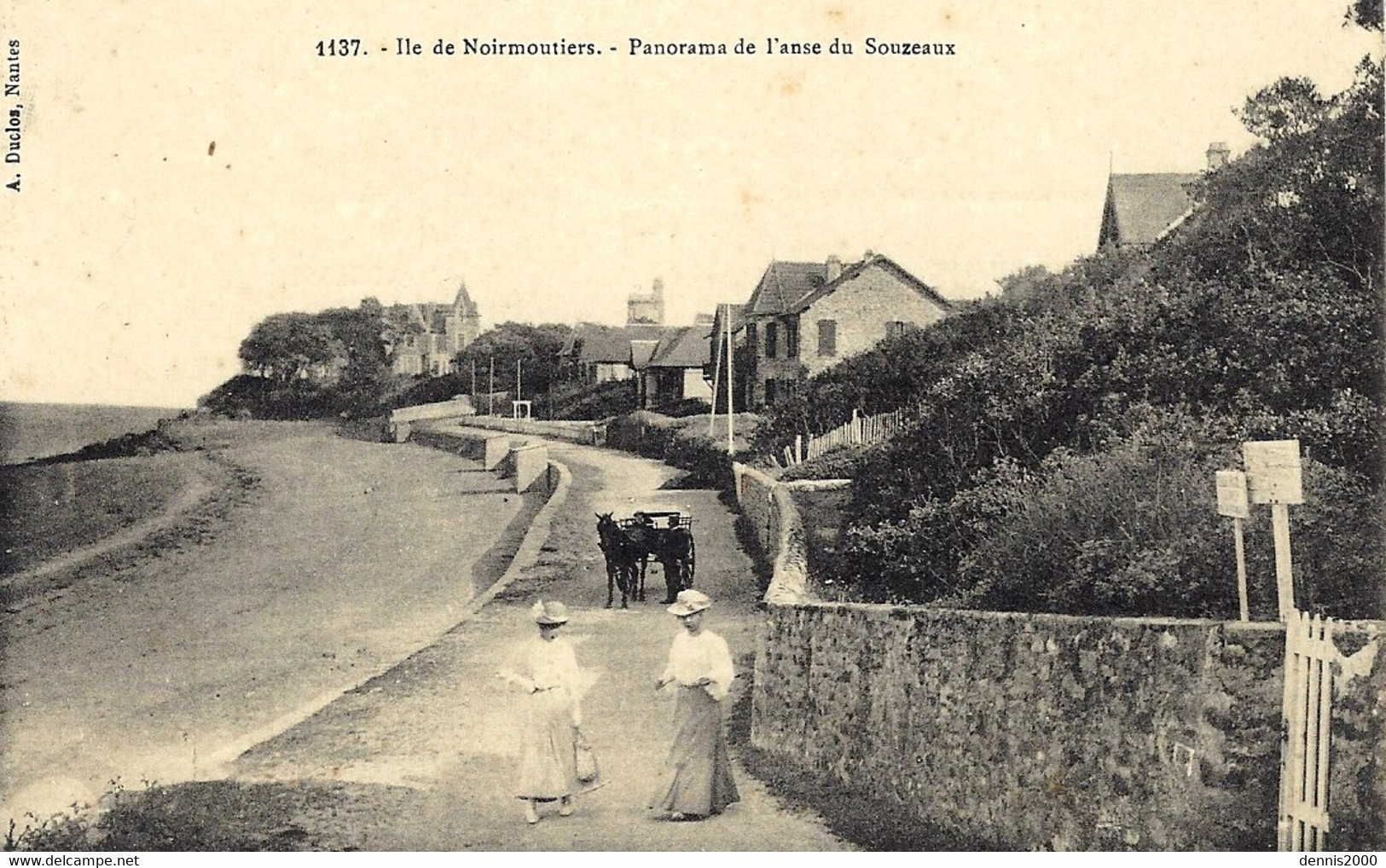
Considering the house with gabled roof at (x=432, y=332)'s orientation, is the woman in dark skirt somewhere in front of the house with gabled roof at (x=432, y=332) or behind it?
in front

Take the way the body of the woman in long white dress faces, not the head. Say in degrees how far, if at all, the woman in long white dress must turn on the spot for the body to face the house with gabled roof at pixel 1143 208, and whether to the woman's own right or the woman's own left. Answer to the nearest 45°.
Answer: approximately 135° to the woman's own left

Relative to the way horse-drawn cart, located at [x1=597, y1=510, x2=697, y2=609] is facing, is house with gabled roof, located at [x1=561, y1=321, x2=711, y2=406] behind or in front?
behind

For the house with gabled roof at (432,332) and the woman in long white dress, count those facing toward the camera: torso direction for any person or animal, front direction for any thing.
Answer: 2

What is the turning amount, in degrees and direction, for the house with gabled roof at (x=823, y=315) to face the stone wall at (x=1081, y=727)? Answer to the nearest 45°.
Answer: approximately 45° to its left

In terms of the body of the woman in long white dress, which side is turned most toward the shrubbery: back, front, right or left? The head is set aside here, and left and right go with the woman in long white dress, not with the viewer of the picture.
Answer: left

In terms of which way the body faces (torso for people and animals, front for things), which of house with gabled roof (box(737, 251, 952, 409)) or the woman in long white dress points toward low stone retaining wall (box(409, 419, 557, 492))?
the house with gabled roof

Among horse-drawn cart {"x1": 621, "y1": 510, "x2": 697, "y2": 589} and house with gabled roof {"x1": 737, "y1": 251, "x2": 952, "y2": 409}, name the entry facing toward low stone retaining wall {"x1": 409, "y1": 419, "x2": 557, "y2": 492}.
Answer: the house with gabled roof

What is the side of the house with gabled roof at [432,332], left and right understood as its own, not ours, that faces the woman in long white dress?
front

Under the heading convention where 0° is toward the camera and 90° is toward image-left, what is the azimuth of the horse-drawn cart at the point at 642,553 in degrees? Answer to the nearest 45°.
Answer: approximately 45°
